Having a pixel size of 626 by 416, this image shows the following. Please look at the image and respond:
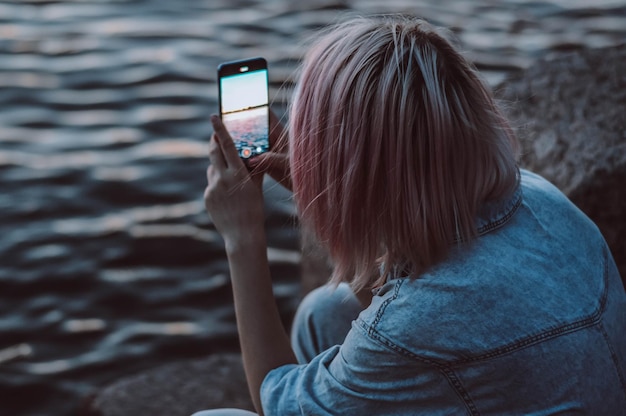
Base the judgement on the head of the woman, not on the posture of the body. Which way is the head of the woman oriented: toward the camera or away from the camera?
away from the camera

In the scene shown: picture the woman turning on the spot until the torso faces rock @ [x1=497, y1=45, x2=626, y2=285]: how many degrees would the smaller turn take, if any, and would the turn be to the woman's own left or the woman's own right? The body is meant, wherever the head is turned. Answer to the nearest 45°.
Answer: approximately 45° to the woman's own right

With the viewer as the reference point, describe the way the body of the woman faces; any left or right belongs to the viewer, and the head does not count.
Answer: facing away from the viewer and to the left of the viewer
